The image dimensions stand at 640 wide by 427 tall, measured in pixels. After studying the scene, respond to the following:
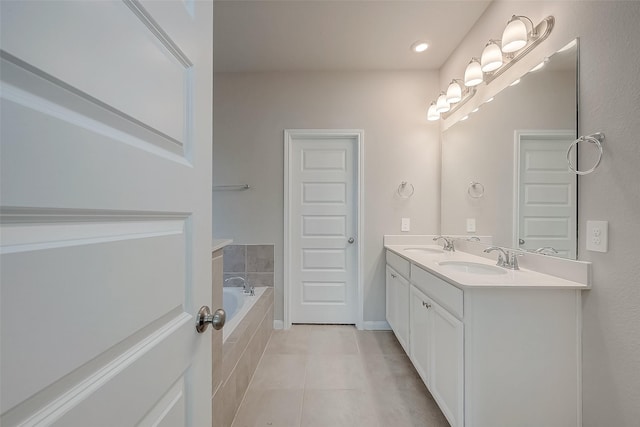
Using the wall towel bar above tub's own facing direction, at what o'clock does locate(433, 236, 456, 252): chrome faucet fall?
The chrome faucet is roughly at 10 o'clock from the wall towel bar above tub.

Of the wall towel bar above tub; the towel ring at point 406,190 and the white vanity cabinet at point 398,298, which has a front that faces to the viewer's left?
the white vanity cabinet

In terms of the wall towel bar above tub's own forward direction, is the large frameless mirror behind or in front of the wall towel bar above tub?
in front

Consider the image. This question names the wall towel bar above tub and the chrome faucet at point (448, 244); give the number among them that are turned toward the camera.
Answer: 1

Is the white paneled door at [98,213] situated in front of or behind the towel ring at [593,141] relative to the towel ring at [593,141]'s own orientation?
in front

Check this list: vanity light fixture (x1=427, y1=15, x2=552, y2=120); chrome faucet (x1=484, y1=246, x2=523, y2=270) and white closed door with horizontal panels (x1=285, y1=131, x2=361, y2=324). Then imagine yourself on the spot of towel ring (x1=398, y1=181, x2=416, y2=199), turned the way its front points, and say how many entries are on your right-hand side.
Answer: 1

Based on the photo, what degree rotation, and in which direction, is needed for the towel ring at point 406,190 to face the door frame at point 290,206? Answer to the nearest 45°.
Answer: approximately 90° to its right

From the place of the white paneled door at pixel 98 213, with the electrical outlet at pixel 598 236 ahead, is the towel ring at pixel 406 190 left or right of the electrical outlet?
left
